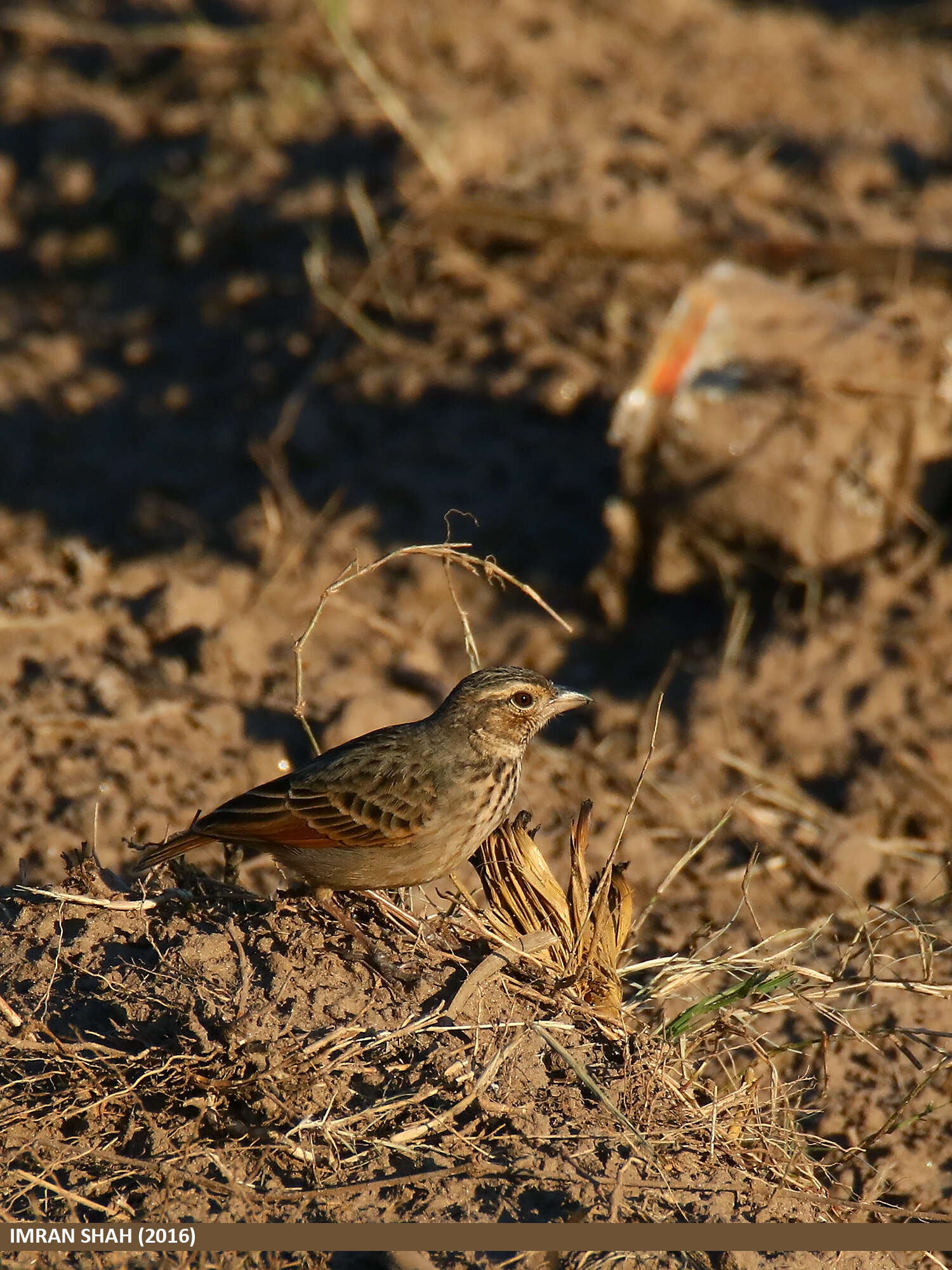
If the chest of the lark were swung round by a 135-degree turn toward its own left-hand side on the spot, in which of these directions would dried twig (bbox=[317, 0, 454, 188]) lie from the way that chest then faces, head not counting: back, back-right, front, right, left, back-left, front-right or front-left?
front-right

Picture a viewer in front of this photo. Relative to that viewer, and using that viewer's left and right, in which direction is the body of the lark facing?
facing to the right of the viewer
